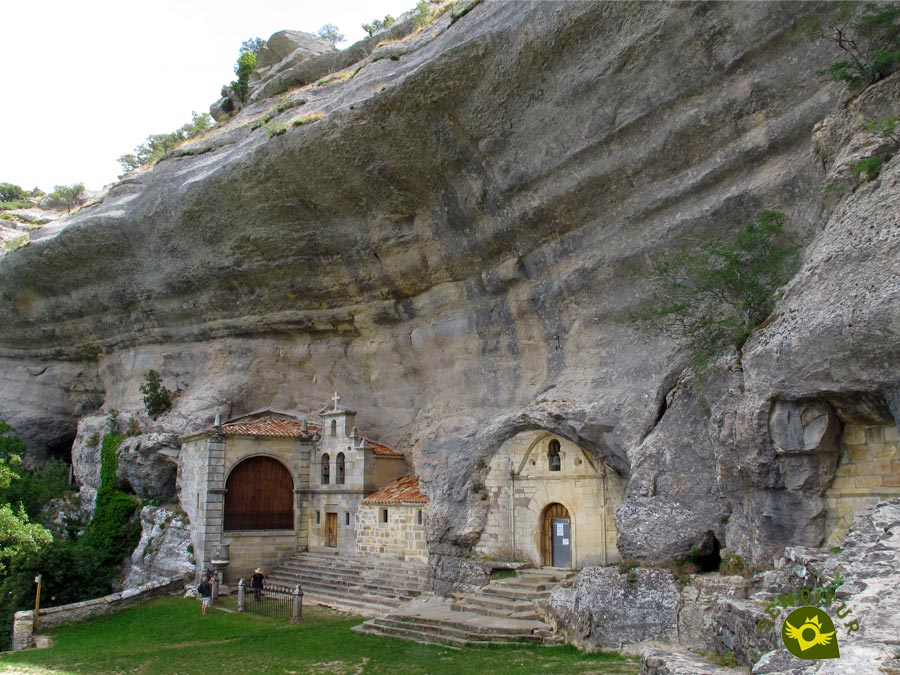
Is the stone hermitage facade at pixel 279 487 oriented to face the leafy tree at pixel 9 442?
no

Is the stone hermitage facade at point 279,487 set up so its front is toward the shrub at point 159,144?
no

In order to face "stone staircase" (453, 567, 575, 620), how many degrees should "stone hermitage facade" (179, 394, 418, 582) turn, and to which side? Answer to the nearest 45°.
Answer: approximately 45° to its left

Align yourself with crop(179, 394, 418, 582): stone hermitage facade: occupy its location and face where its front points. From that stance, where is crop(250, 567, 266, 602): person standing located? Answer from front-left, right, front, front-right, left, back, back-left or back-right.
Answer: front

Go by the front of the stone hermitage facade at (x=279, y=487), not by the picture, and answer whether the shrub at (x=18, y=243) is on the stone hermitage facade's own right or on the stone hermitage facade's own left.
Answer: on the stone hermitage facade's own right

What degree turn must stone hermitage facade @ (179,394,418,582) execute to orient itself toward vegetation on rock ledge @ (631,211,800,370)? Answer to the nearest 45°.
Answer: approximately 45° to its left

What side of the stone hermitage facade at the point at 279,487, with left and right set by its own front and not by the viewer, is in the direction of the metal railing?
front

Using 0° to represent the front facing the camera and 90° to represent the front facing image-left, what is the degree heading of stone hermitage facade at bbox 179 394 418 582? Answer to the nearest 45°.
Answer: approximately 0°

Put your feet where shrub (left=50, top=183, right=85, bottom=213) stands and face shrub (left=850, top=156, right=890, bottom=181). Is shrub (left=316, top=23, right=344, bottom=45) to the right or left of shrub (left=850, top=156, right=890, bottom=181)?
left

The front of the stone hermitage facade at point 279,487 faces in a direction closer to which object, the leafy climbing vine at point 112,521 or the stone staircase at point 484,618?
the stone staircase

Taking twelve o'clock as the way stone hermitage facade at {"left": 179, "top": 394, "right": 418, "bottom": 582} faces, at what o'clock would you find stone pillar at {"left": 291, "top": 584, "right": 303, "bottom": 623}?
The stone pillar is roughly at 12 o'clock from the stone hermitage facade.
